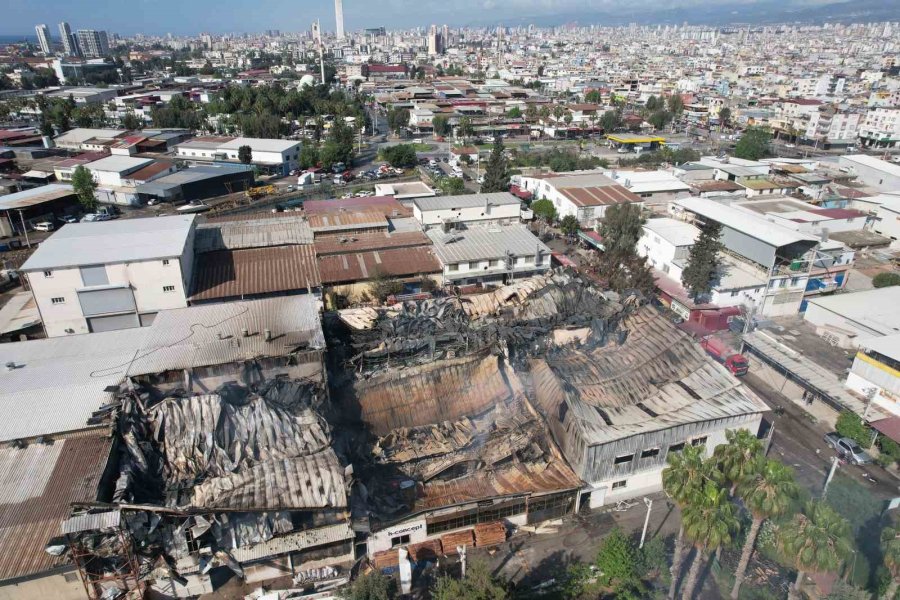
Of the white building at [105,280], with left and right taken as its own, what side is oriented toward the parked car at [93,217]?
back

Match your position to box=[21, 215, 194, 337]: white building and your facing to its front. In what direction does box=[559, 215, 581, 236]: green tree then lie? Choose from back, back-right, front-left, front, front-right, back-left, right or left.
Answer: left

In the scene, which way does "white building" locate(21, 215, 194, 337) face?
toward the camera

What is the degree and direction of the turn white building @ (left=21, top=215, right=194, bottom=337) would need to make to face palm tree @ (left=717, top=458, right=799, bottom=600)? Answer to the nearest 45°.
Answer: approximately 45° to its left

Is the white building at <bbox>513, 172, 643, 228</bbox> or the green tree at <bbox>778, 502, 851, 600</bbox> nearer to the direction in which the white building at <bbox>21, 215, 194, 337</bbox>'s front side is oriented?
the green tree

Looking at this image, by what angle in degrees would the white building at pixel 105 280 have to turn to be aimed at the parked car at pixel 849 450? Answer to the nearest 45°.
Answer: approximately 45° to its left

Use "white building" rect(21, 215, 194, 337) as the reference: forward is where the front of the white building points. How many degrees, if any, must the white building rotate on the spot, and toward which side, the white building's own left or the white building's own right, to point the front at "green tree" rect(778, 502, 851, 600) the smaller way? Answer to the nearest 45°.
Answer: approximately 45° to the white building's own left

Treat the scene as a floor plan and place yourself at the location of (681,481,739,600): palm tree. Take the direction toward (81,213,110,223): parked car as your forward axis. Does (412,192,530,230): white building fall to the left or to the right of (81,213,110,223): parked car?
right

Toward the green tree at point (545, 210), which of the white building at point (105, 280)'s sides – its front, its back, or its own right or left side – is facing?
left

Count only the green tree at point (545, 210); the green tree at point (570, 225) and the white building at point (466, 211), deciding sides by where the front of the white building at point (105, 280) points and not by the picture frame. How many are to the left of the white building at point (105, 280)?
3

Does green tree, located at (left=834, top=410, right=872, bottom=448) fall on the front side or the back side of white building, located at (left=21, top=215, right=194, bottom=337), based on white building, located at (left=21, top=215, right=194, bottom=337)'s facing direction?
on the front side

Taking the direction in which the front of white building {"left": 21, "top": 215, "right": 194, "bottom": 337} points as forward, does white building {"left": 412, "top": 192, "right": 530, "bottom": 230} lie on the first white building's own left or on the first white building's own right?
on the first white building's own left

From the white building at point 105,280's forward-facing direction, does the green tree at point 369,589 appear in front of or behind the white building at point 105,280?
in front

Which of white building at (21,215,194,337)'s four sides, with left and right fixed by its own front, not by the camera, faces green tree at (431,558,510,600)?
front

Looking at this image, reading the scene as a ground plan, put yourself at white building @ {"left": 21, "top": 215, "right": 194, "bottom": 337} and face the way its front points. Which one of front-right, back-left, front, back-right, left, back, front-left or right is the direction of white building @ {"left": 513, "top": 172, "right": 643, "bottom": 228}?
left

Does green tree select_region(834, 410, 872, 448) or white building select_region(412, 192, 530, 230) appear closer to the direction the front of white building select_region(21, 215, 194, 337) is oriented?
the green tree

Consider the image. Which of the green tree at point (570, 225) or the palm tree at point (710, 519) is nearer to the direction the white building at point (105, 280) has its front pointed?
the palm tree
